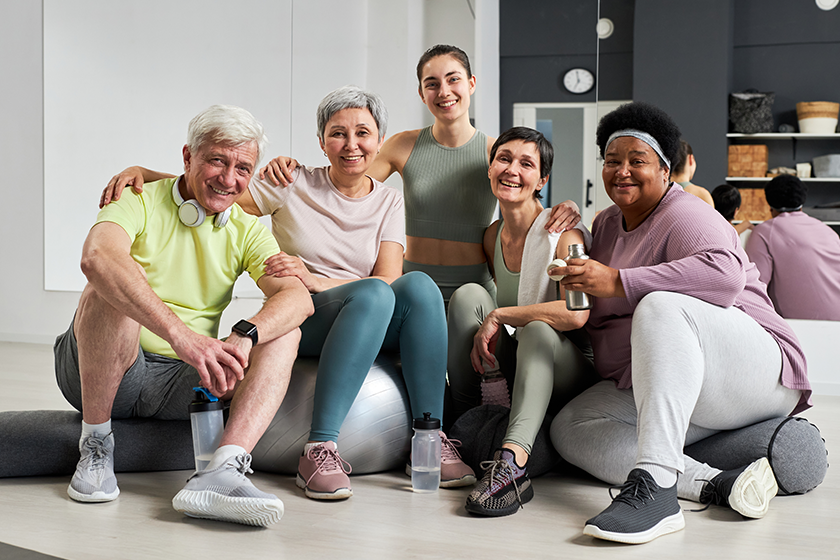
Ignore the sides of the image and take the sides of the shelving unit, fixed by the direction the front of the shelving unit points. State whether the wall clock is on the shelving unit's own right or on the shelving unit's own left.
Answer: on the shelving unit's own right

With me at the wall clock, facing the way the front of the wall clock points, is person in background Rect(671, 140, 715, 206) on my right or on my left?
on my left

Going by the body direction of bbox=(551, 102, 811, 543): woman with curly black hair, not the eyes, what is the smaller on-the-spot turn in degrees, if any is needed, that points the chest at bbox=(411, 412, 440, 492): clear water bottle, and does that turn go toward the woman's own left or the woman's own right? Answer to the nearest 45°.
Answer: approximately 45° to the woman's own right

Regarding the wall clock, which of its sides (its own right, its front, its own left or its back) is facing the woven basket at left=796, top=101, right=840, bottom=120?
left

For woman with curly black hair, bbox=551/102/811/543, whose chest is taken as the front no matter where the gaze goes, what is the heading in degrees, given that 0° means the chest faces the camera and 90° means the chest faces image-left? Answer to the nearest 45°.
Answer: approximately 45°

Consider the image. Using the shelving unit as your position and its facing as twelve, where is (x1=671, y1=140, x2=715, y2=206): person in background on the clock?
The person in background is roughly at 2 o'clock from the shelving unit.
